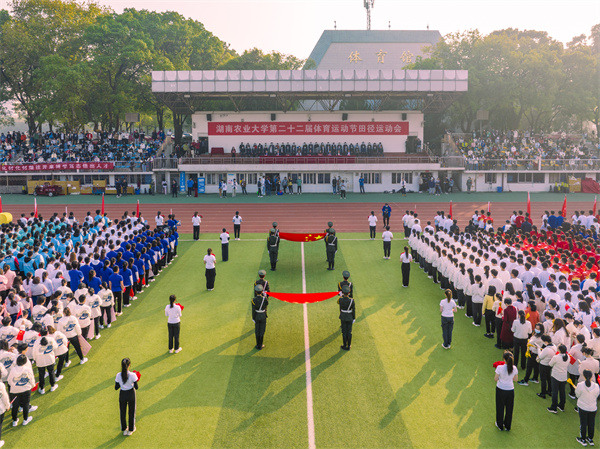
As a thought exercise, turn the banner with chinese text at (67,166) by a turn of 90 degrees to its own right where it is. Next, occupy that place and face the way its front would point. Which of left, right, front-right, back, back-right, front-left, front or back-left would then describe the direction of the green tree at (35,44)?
right

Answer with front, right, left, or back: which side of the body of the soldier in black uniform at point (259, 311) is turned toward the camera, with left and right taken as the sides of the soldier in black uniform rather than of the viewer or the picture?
back

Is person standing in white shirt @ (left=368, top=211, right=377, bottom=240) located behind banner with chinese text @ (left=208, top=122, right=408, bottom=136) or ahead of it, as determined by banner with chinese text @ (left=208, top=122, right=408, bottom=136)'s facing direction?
ahead
